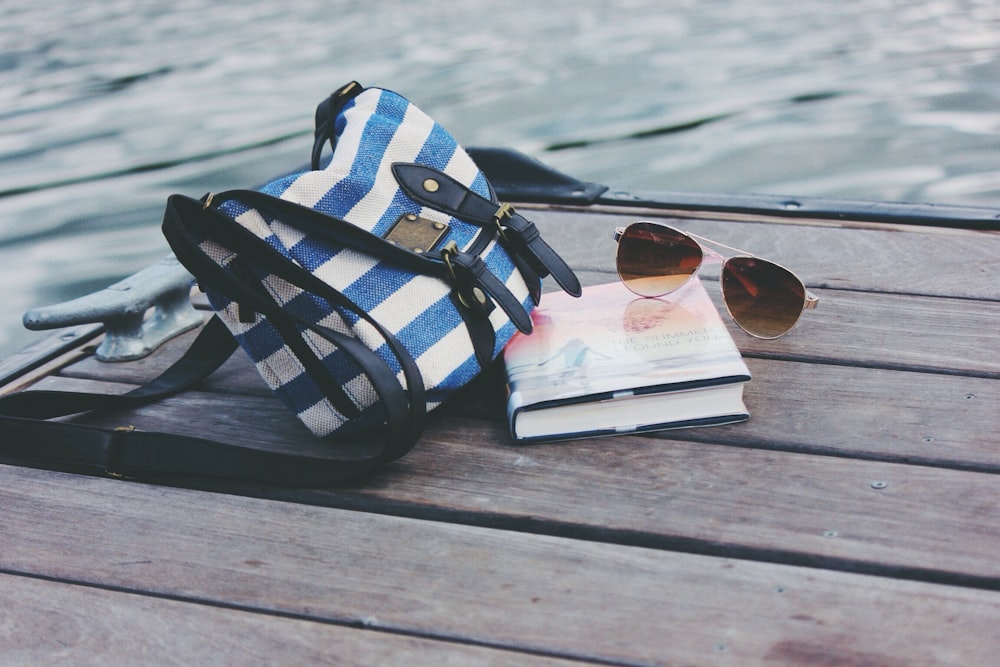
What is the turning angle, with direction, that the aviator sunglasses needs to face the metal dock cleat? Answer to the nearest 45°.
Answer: approximately 45° to its right

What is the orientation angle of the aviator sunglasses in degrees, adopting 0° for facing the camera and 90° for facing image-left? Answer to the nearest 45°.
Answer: approximately 45°

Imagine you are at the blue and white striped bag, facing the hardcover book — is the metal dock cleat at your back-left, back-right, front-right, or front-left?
back-left
